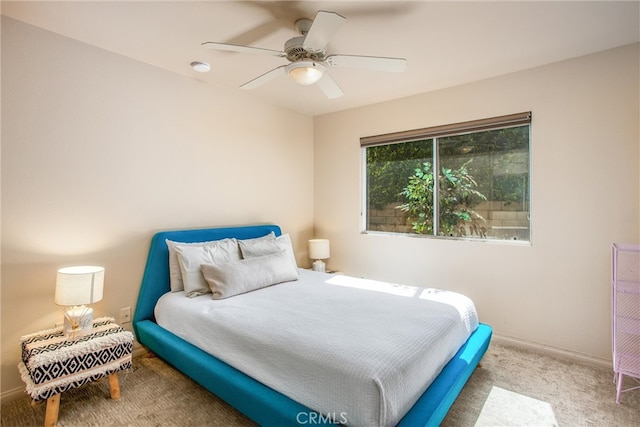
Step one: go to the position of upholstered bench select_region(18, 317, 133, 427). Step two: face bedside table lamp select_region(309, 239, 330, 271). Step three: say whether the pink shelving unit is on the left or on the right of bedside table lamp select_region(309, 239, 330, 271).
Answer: right

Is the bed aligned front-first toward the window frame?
no

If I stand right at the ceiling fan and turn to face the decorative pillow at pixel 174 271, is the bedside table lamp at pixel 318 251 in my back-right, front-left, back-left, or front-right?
front-right

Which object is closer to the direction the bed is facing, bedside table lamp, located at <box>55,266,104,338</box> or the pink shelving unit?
the pink shelving unit

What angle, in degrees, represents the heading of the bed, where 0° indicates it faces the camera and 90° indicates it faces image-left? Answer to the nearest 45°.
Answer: approximately 315°

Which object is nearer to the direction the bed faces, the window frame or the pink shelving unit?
the pink shelving unit

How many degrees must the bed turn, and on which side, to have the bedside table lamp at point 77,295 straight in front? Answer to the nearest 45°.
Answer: approximately 135° to its right

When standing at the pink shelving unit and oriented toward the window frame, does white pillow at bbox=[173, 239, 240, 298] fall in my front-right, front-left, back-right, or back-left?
front-left

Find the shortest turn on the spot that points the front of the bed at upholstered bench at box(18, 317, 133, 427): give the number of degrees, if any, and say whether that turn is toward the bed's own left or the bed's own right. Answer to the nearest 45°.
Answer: approximately 135° to the bed's own right

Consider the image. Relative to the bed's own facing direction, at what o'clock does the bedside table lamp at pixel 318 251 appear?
The bedside table lamp is roughly at 8 o'clock from the bed.
